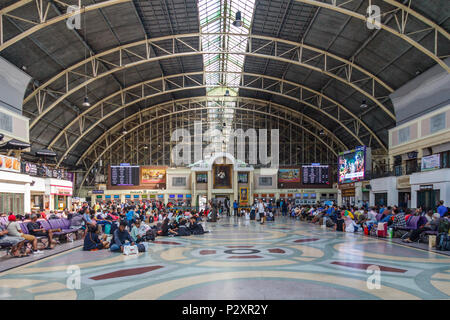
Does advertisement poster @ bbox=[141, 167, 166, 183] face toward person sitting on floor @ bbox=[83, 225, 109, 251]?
yes

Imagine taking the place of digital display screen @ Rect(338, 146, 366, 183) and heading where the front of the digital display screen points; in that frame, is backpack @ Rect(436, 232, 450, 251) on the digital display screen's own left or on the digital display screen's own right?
on the digital display screen's own left

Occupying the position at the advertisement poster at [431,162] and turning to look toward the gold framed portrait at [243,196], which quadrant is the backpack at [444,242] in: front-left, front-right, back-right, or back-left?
back-left

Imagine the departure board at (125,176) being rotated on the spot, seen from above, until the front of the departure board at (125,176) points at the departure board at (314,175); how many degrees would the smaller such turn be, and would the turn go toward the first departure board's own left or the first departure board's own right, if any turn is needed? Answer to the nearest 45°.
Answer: approximately 90° to the first departure board's own left

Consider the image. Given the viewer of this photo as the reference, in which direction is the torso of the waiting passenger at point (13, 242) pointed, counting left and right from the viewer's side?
facing to the right of the viewer

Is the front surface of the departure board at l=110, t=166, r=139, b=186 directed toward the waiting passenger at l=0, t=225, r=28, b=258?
yes

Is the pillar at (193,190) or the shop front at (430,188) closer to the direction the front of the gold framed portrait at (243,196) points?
the shop front

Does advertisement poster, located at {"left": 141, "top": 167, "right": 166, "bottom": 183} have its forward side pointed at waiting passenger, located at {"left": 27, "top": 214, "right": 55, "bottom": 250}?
yes
